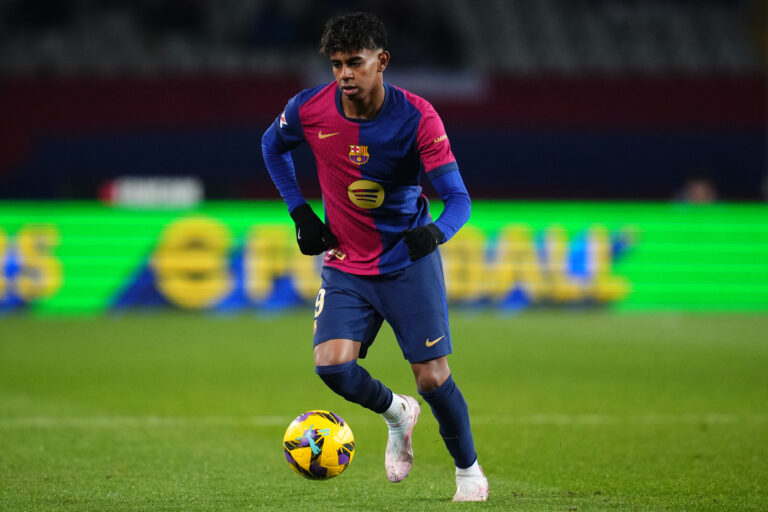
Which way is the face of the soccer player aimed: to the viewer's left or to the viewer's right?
to the viewer's left

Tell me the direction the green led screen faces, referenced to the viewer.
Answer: facing the viewer

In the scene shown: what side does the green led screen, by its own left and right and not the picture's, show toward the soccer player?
front

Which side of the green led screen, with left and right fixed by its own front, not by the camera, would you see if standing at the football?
front
